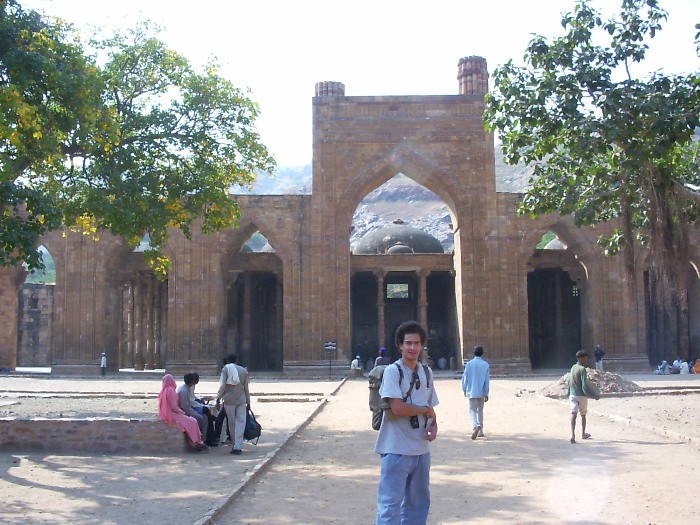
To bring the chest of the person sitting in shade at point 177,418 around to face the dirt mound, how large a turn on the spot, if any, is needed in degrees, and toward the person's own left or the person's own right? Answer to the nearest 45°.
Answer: approximately 45° to the person's own left

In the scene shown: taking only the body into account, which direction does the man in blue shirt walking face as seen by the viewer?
away from the camera

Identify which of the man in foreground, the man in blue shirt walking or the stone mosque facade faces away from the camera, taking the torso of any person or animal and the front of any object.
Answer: the man in blue shirt walking

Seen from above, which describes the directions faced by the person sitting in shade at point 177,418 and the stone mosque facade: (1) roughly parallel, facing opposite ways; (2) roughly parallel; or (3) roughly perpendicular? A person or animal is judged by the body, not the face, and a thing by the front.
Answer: roughly perpendicular

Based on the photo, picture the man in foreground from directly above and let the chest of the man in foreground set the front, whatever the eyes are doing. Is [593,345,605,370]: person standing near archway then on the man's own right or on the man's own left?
on the man's own left

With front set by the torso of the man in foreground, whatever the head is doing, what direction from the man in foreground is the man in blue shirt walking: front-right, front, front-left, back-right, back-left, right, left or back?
back-left

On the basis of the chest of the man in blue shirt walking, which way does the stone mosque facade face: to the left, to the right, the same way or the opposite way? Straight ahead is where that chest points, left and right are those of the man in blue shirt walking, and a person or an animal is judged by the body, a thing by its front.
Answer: the opposite way

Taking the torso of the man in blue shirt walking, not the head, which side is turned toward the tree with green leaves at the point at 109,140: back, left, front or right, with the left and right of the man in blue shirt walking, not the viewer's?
left

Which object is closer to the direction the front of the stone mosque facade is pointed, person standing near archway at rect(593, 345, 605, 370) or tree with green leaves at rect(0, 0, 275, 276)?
the tree with green leaves

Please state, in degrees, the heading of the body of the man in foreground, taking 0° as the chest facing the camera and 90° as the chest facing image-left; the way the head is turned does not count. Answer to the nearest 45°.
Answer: approximately 315°

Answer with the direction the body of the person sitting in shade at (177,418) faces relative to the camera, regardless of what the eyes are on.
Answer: to the viewer's right
